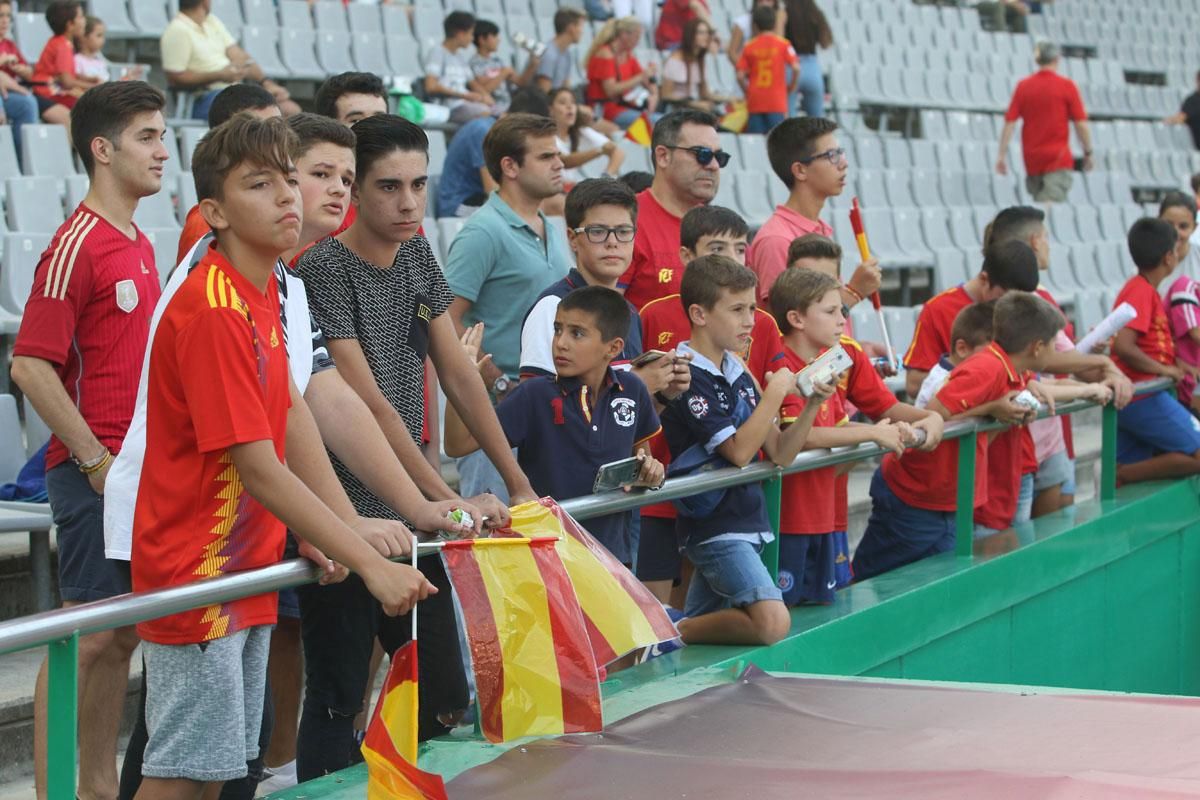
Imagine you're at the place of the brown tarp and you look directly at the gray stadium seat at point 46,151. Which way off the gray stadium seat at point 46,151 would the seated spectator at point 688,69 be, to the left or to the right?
right

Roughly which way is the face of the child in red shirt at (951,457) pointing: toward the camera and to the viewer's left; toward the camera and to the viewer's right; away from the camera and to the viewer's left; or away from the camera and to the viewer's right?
away from the camera and to the viewer's right

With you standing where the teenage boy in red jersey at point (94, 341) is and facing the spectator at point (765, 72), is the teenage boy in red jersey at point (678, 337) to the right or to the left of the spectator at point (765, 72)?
right

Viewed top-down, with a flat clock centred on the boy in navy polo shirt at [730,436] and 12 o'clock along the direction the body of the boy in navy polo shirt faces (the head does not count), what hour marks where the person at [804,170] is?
The person is roughly at 8 o'clock from the boy in navy polo shirt.

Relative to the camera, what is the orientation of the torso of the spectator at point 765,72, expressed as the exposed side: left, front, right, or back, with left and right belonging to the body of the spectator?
back

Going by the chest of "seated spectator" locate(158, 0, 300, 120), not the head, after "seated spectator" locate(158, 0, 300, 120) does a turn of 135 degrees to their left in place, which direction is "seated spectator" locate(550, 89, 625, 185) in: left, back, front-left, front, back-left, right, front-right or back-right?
right

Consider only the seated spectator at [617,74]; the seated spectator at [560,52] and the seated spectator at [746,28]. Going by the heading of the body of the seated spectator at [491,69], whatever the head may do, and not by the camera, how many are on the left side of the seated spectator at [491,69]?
3

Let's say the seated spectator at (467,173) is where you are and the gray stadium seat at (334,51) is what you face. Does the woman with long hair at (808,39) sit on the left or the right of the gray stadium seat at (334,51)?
right

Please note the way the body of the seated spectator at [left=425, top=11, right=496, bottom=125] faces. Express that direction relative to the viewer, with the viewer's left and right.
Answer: facing the viewer and to the right of the viewer

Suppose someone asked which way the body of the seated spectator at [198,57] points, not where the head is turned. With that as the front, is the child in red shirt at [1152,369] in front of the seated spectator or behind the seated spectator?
in front

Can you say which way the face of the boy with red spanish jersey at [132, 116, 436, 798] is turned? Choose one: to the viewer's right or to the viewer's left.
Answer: to the viewer's right

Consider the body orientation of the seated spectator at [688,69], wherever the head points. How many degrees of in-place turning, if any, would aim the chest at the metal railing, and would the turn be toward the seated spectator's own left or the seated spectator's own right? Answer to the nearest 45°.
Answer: approximately 45° to the seated spectator's own right
